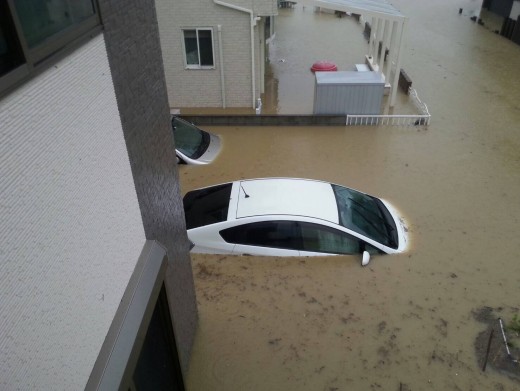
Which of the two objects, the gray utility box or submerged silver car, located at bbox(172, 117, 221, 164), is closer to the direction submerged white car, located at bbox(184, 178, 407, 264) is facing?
the gray utility box

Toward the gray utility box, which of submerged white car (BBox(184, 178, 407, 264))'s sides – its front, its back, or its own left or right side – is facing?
left

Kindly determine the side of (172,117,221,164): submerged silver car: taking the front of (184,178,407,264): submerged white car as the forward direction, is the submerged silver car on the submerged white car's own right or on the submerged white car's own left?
on the submerged white car's own left

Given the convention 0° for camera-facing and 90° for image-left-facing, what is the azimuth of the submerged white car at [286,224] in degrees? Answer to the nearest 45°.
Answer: approximately 270°

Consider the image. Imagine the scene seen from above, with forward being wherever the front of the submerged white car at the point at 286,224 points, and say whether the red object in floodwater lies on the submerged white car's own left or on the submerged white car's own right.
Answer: on the submerged white car's own left

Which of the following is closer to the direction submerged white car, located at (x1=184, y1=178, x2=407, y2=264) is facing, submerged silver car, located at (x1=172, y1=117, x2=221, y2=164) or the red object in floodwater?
the red object in floodwater

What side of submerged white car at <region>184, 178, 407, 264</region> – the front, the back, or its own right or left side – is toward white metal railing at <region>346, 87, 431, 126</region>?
left
